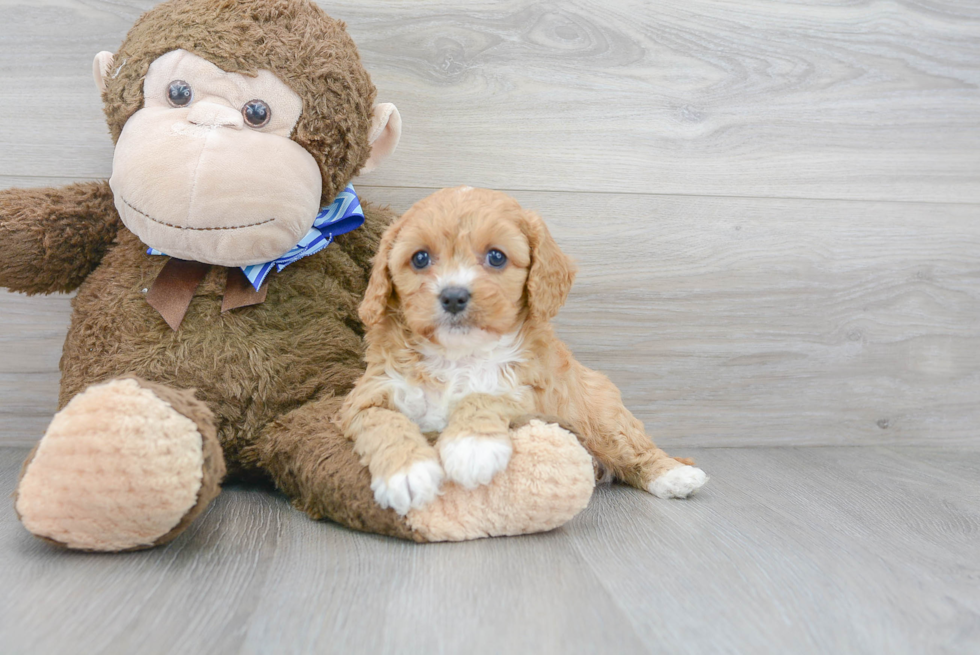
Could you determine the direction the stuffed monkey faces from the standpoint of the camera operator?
facing the viewer
